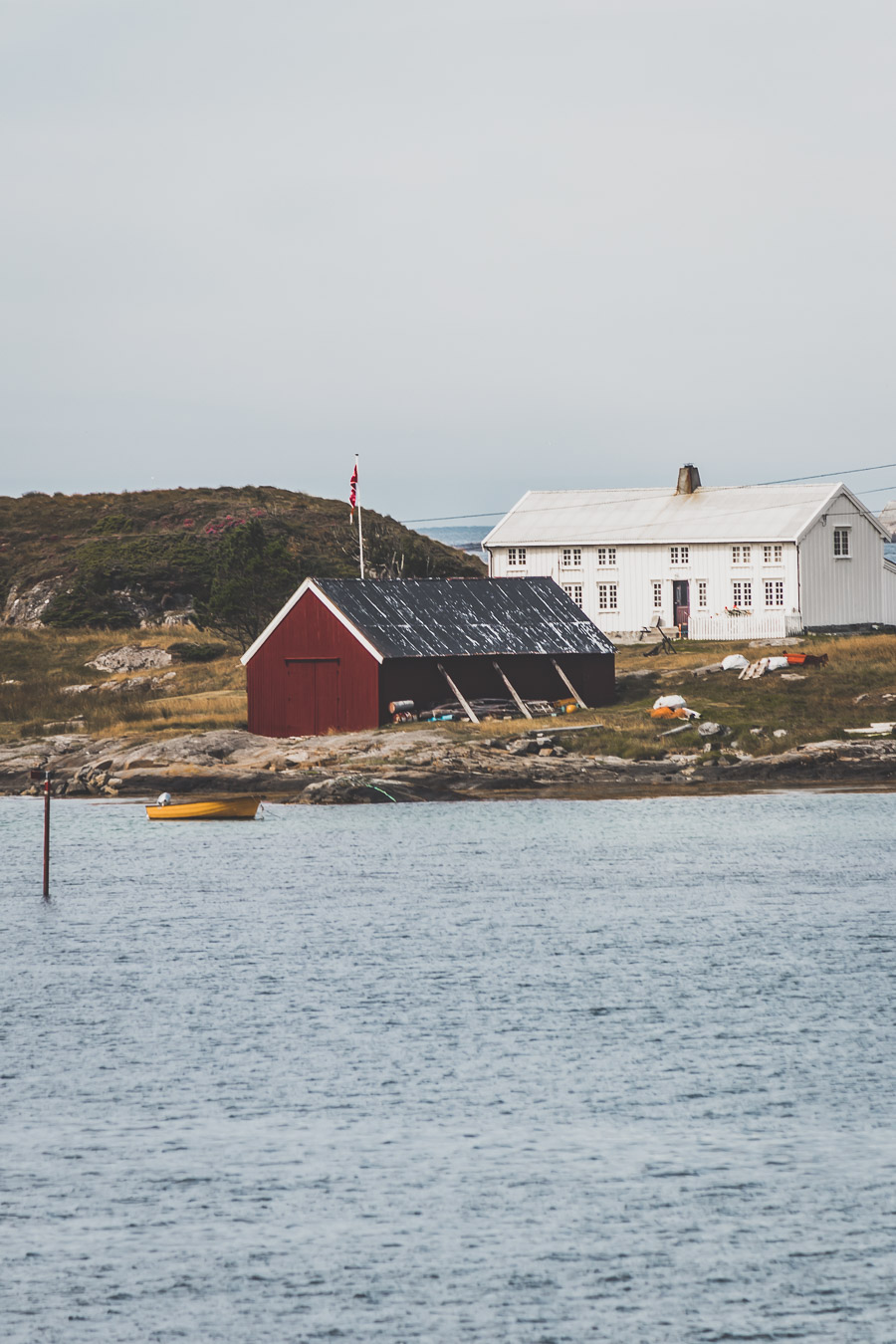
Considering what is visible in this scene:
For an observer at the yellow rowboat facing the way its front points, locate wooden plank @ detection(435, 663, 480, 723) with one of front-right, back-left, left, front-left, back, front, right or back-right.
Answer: front-left

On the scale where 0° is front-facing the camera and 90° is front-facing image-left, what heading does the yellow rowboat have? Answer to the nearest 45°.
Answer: approximately 270°
